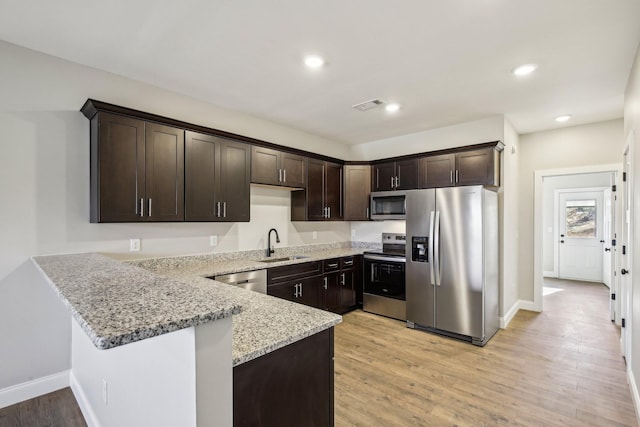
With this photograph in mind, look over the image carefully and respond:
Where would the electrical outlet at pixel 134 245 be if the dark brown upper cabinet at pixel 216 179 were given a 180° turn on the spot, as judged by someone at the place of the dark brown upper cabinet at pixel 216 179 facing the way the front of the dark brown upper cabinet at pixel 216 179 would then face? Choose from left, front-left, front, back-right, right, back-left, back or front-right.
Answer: front-left

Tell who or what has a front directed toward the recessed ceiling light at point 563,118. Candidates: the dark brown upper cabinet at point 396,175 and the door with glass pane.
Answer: the door with glass pane

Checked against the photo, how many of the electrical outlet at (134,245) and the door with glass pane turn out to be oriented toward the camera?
2

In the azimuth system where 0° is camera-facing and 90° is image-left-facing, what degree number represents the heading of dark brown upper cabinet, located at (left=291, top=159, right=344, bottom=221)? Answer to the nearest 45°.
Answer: approximately 315°

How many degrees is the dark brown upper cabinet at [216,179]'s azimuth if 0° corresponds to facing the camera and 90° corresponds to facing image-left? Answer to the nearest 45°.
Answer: approximately 315°

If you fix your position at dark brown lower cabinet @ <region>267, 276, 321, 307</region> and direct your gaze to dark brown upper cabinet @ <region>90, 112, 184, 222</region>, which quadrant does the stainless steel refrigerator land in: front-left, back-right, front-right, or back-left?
back-left

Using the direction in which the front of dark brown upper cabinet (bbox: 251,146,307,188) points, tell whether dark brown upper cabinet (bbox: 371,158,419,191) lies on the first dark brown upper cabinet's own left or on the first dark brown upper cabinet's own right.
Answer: on the first dark brown upper cabinet's own left

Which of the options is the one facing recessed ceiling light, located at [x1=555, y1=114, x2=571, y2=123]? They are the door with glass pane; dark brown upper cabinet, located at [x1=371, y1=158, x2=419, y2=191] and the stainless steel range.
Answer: the door with glass pane
